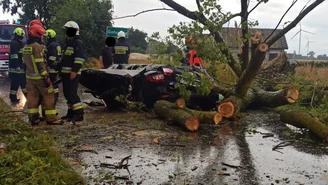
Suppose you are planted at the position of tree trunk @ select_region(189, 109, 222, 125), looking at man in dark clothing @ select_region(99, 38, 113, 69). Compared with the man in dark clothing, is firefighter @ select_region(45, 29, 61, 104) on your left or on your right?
left

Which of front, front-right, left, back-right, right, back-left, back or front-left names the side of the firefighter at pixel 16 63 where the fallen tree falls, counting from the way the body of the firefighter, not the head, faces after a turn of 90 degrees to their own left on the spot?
back-right

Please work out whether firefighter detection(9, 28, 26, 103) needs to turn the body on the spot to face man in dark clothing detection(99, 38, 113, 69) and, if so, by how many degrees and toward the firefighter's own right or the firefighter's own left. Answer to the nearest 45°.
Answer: approximately 45° to the firefighter's own left

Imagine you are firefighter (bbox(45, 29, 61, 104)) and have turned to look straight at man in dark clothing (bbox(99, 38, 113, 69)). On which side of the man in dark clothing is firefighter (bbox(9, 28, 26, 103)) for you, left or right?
left

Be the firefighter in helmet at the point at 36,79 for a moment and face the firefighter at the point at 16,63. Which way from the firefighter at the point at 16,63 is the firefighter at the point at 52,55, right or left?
right

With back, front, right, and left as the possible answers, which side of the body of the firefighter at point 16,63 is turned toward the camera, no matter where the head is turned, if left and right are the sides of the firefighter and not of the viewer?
right
